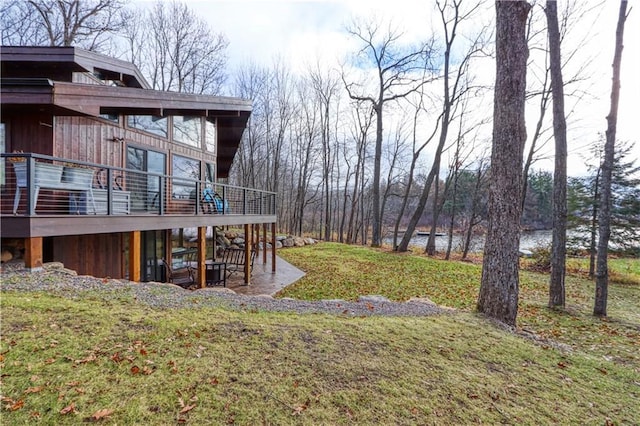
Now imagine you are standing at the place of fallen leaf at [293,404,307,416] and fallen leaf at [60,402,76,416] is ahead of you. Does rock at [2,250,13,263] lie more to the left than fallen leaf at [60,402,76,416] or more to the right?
right

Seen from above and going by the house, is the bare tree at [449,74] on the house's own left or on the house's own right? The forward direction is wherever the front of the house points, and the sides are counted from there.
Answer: on the house's own left

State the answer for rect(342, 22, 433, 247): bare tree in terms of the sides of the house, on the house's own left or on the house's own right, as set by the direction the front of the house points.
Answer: on the house's own left

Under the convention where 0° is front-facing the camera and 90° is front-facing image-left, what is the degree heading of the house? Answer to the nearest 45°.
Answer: approximately 315°

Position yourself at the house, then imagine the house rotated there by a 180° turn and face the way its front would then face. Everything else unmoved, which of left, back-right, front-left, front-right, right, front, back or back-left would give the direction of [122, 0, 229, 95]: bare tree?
front-right

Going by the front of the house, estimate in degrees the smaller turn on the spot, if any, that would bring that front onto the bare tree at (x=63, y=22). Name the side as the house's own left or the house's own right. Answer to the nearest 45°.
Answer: approximately 135° to the house's own left

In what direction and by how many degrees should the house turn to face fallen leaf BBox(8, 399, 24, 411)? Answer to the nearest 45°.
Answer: approximately 45° to its right

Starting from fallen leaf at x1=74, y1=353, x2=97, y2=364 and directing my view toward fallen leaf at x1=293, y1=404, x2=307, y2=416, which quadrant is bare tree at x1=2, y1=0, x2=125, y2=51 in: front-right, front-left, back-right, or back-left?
back-left

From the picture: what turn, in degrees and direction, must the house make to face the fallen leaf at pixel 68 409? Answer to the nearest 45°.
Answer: approximately 45° to its right

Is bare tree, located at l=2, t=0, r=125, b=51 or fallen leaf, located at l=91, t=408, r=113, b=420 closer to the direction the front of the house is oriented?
the fallen leaf

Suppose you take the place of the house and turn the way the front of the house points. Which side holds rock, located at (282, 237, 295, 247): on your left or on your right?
on your left

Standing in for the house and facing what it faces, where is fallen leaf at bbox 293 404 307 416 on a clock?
The fallen leaf is roughly at 1 o'clock from the house.
